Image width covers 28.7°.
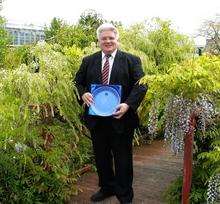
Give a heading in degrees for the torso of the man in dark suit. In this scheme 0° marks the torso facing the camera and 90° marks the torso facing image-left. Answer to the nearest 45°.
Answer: approximately 0°

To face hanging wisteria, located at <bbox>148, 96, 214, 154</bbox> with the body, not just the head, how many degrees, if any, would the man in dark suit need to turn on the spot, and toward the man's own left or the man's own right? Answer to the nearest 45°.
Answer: approximately 45° to the man's own left

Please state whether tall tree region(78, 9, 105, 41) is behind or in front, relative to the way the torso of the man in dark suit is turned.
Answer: behind
